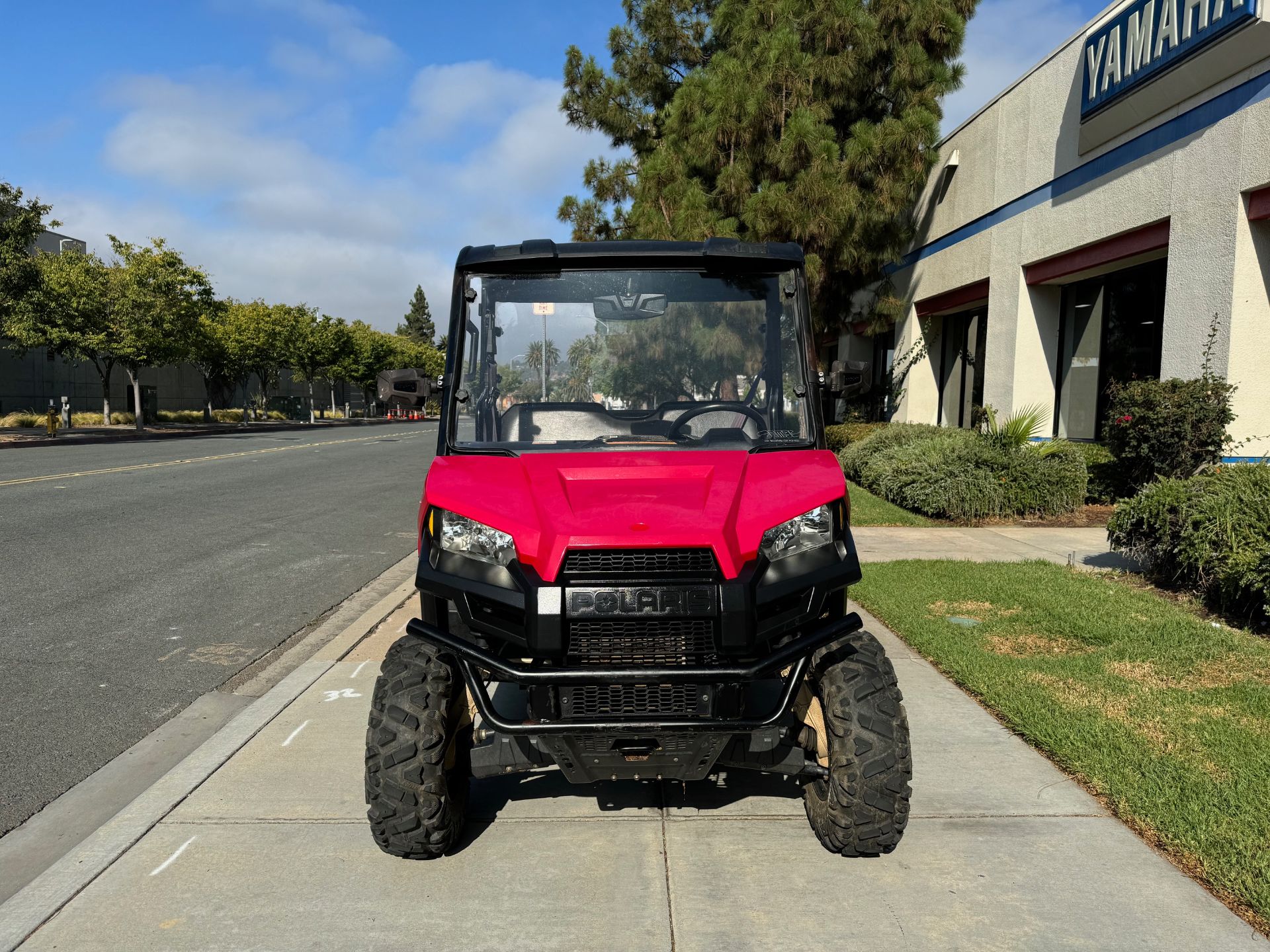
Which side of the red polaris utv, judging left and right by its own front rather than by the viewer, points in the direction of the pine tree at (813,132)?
back

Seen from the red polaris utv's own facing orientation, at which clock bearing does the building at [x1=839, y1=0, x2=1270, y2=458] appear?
The building is roughly at 7 o'clock from the red polaris utv.

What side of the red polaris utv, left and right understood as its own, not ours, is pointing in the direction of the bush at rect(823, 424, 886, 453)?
back

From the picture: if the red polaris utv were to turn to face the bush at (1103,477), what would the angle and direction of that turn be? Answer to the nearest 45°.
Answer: approximately 135° to its left

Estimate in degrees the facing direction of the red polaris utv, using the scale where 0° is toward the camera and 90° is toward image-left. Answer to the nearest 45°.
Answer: approximately 0°

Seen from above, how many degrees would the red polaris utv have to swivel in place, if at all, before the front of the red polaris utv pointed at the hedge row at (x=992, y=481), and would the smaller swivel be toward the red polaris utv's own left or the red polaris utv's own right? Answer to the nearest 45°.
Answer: approximately 135° to the red polaris utv's own left

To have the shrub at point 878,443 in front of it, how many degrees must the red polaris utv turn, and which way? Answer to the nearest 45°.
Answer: approximately 180°

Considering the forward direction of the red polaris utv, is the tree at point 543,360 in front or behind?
behind

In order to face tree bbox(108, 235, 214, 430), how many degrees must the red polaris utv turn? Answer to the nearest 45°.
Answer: approximately 135° to its right
